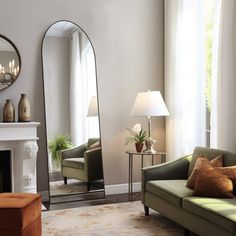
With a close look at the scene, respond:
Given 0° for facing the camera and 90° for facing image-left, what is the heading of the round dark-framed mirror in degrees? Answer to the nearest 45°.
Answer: approximately 0°

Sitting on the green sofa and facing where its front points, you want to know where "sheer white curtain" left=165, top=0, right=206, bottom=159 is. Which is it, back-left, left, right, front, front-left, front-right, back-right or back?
back-right

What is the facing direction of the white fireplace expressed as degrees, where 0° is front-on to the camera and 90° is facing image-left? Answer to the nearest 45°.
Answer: approximately 0°

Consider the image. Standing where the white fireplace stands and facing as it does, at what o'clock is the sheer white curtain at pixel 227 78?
The sheer white curtain is roughly at 10 o'clock from the white fireplace.

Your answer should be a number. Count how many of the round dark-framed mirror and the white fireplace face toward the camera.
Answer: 2

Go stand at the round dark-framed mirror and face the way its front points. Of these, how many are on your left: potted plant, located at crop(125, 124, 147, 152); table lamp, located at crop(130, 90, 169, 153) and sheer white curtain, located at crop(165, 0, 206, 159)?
3

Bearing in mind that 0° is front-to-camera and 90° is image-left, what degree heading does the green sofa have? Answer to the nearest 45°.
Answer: approximately 45°
